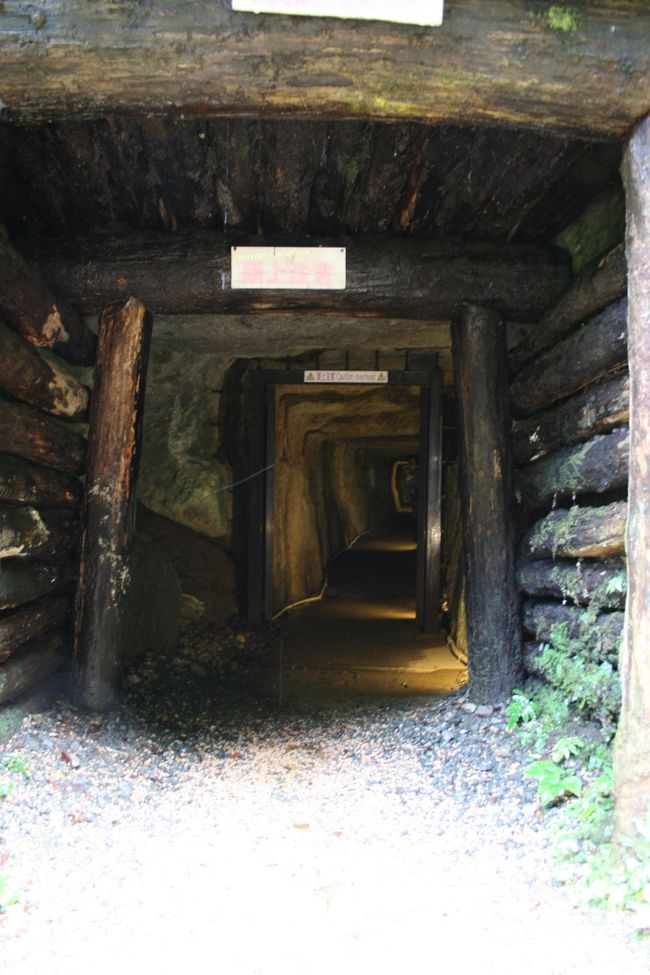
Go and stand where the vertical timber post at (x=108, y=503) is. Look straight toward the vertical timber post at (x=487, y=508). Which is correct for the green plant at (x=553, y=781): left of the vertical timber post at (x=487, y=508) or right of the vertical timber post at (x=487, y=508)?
right

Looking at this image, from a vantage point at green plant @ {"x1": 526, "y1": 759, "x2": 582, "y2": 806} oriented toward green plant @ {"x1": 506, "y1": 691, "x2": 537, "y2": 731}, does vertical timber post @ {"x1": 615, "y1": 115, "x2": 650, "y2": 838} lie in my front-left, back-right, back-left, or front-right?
back-right

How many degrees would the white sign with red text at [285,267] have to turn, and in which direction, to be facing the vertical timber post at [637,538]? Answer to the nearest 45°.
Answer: approximately 45° to its left

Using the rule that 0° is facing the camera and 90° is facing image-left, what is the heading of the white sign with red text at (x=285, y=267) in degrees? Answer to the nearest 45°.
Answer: approximately 0°
